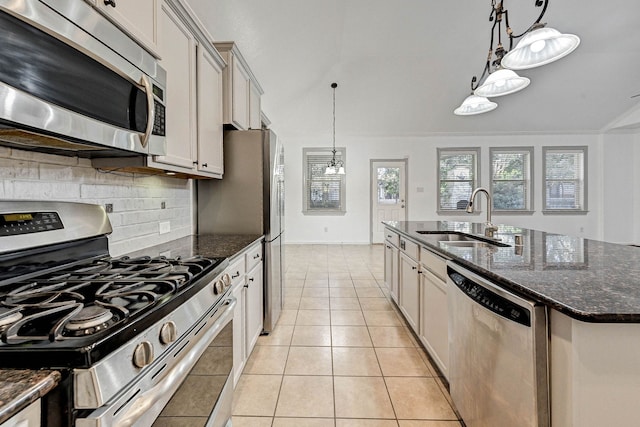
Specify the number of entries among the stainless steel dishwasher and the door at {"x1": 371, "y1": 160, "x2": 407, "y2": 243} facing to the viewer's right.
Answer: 0

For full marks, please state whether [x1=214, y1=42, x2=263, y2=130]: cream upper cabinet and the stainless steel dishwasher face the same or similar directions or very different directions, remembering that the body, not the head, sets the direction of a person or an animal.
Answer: very different directions

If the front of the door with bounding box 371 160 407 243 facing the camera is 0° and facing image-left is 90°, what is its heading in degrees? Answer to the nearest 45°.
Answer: approximately 0°

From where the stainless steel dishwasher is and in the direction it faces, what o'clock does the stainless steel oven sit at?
The stainless steel oven is roughly at 12 o'clock from the stainless steel dishwasher.

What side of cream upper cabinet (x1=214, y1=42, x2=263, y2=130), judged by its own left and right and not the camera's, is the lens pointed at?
right

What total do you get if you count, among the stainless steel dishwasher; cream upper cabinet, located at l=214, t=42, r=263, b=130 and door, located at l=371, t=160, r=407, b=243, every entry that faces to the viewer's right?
1

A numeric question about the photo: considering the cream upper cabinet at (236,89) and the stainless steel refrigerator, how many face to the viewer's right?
2

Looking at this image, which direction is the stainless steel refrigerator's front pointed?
to the viewer's right

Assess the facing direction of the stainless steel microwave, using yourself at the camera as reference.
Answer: facing the viewer and to the right of the viewer

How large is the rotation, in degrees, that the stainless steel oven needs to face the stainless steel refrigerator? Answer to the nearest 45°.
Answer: approximately 90° to its left

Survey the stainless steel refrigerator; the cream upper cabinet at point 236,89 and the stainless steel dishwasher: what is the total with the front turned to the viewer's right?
2

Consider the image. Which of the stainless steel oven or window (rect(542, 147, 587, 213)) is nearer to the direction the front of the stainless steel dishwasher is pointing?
the stainless steel oven

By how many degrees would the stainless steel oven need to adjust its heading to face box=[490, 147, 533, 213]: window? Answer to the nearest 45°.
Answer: approximately 45° to its left

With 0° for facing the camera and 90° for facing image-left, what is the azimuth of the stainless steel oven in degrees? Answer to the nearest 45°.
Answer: approximately 315°

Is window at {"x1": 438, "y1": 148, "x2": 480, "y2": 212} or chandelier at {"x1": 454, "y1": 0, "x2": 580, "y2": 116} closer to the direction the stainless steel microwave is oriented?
the chandelier

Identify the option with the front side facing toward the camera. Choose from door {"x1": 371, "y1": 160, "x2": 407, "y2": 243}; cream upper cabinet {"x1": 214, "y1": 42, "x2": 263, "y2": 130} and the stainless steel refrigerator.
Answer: the door
